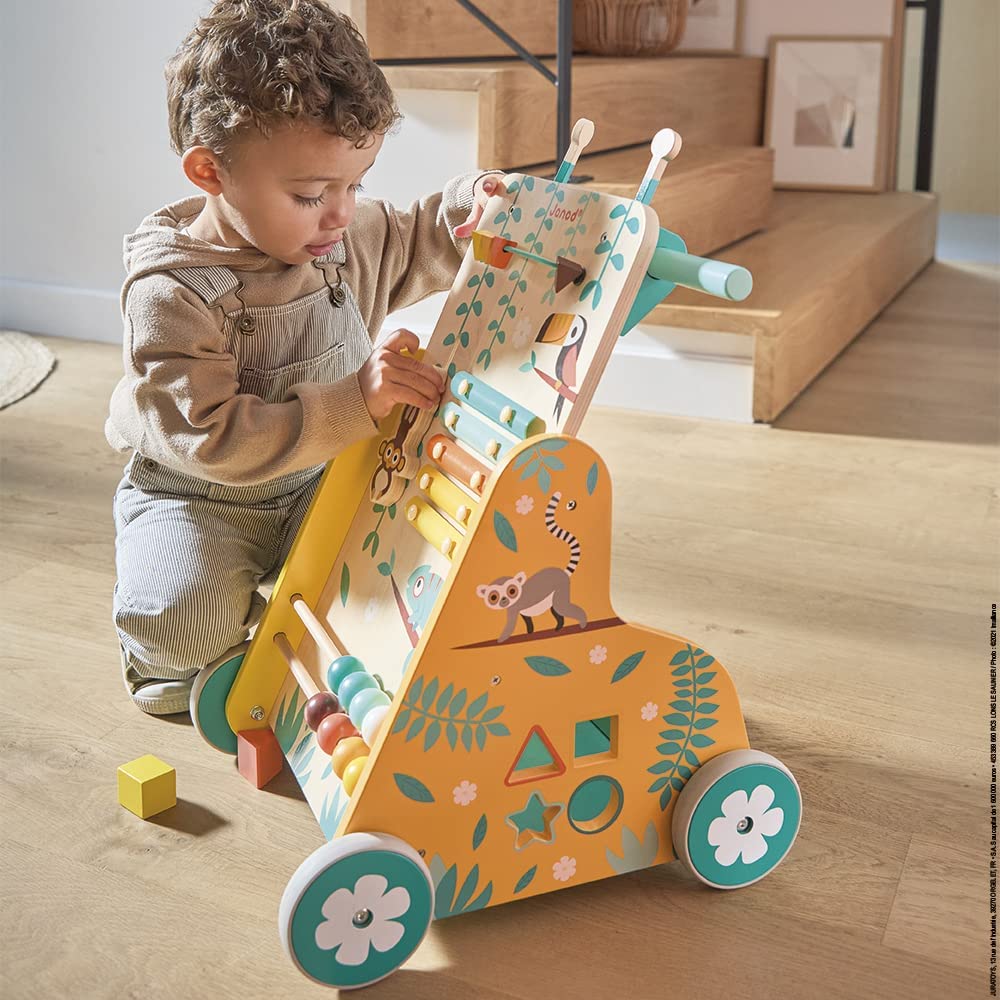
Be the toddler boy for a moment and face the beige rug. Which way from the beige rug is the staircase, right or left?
right

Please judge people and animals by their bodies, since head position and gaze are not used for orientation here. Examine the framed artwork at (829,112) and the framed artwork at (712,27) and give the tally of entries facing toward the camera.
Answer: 2

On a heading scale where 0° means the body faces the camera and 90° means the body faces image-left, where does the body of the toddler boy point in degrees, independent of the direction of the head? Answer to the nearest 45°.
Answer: approximately 315°

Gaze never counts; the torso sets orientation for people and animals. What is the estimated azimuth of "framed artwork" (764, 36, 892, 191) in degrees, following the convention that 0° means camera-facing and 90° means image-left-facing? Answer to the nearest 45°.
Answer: approximately 0°

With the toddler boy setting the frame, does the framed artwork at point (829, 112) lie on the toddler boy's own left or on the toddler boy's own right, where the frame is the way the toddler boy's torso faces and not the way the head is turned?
on the toddler boy's own left

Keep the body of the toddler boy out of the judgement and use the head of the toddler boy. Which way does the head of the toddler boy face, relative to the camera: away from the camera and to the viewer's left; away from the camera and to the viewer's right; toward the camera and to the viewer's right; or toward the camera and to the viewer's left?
toward the camera and to the viewer's right
